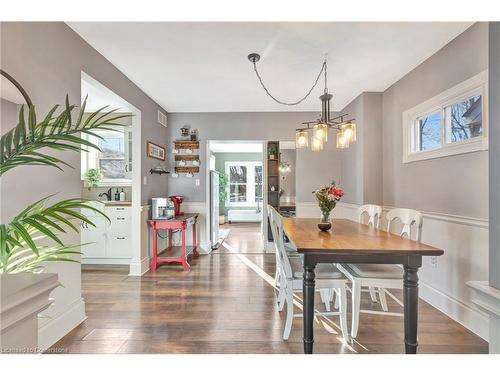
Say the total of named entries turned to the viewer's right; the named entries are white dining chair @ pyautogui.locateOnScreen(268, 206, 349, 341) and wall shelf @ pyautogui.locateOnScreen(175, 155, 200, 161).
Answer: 1

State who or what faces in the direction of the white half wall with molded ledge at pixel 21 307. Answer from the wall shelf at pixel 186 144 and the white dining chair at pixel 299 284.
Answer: the wall shelf

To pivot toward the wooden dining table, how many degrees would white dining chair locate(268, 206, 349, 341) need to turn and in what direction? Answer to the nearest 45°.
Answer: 0° — it already faces it

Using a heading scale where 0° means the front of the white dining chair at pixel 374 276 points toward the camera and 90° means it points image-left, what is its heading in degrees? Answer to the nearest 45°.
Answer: approximately 45°

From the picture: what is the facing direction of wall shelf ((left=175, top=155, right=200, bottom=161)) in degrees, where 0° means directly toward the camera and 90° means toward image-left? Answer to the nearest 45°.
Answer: approximately 0°

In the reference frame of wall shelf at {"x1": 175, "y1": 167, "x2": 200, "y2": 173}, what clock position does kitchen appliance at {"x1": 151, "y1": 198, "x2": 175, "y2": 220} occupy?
The kitchen appliance is roughly at 1 o'clock from the wall shelf.

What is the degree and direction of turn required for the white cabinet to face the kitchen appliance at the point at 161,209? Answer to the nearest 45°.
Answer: approximately 45° to its left

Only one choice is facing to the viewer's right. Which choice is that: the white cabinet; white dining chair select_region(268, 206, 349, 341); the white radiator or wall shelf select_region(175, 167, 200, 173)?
the white dining chair
